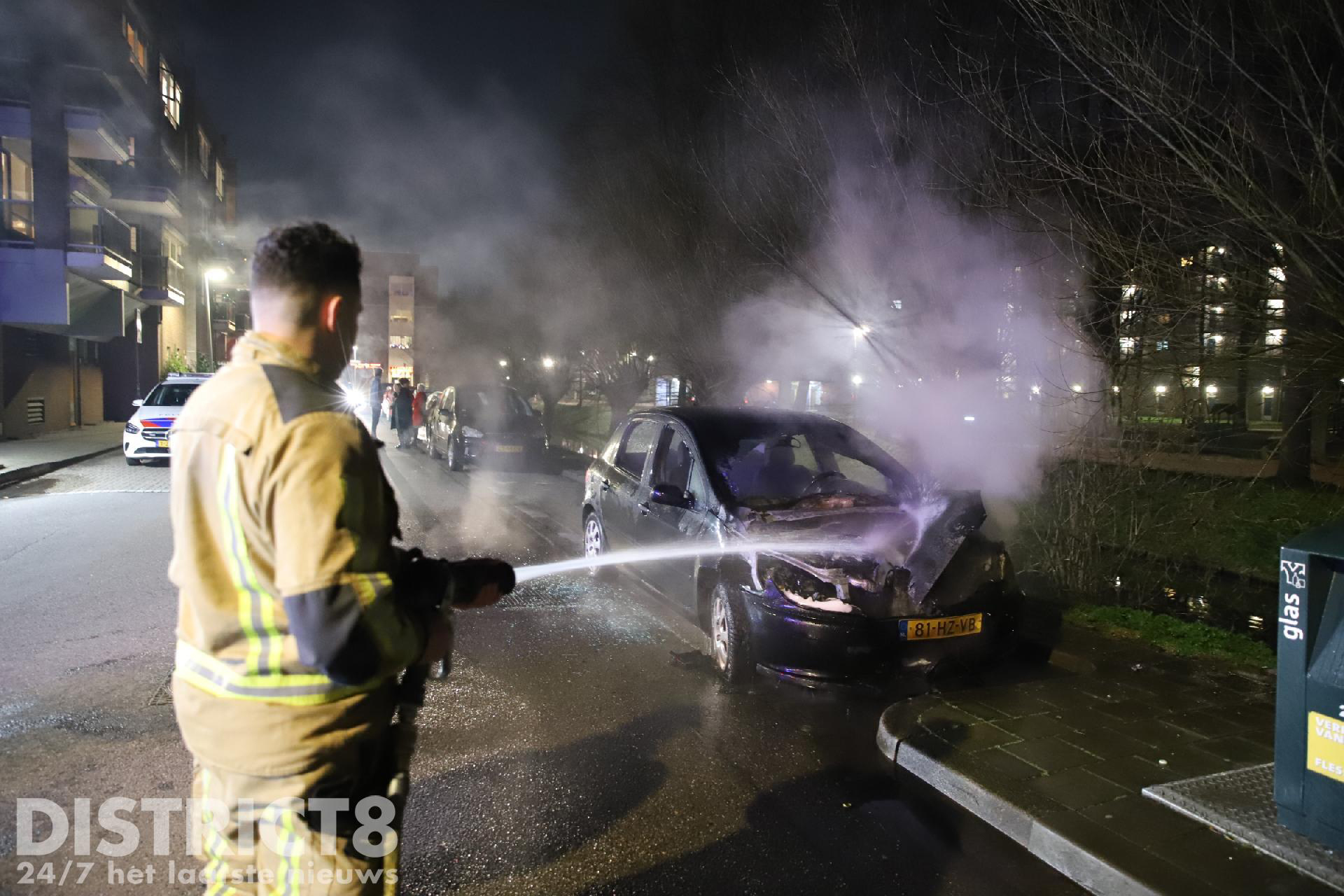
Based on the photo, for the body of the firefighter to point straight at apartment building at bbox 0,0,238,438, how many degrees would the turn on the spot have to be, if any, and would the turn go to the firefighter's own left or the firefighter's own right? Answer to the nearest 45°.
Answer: approximately 45° to the firefighter's own left

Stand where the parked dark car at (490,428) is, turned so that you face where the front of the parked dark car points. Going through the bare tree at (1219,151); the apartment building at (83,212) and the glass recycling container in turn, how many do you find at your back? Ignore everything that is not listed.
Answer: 1

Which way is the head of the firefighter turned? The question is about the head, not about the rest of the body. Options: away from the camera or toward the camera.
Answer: away from the camera

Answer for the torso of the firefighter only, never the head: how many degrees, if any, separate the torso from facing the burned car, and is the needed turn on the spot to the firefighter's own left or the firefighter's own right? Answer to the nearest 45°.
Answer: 0° — they already face it

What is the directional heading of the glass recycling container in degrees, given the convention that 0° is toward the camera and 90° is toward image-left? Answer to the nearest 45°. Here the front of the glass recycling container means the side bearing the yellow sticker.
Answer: approximately 45°

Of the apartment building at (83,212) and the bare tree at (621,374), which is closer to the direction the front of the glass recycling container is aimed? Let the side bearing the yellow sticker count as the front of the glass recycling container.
the apartment building

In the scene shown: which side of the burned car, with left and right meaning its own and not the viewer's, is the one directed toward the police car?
back

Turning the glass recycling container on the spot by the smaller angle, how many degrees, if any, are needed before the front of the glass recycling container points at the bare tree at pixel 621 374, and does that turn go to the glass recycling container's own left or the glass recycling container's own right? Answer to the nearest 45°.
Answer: approximately 90° to the glass recycling container's own right

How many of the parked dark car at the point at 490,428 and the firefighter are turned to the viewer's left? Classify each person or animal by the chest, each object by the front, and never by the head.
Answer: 0

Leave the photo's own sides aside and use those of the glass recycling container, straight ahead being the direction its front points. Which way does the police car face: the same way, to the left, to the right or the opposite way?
to the left

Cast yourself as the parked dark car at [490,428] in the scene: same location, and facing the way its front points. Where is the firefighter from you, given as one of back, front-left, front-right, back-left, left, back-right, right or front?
front-right

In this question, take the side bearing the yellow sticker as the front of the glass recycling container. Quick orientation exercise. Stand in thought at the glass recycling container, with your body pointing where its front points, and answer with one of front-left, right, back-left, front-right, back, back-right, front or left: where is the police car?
front-right

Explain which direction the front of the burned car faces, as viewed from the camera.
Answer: facing the viewer and to the right of the viewer

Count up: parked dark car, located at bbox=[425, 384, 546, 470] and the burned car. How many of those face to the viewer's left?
0

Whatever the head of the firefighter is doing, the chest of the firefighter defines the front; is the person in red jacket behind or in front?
in front
